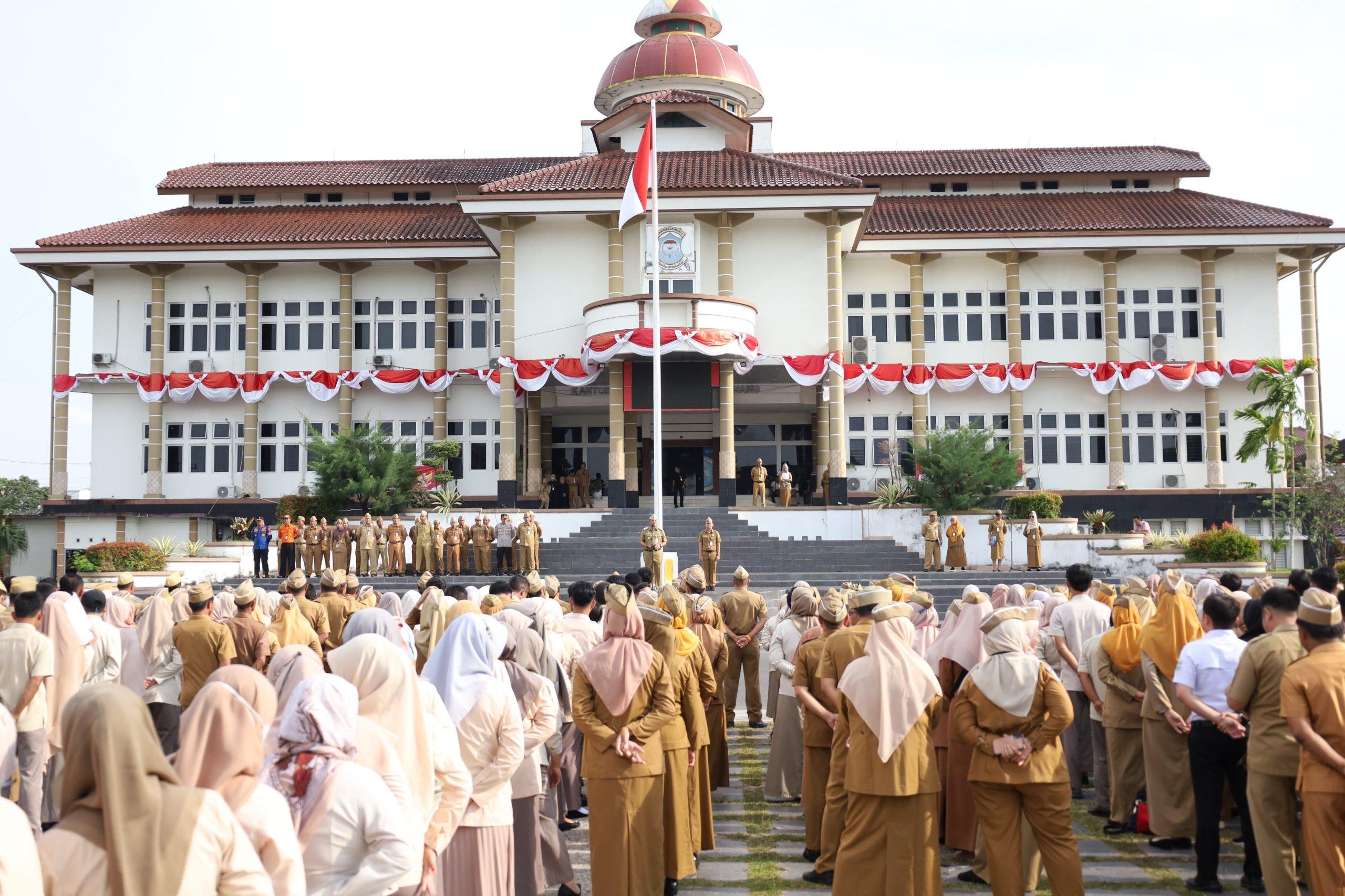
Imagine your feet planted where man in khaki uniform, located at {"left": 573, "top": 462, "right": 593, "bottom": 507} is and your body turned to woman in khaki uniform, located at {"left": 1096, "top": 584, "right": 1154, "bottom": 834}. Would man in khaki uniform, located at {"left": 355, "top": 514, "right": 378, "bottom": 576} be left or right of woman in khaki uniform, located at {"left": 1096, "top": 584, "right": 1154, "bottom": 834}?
right

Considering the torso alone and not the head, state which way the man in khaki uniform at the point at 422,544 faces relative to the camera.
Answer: toward the camera

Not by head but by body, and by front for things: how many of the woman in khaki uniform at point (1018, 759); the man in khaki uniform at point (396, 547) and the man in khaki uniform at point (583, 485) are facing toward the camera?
2

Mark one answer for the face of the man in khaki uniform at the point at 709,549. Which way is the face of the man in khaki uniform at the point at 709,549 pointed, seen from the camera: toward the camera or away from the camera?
toward the camera

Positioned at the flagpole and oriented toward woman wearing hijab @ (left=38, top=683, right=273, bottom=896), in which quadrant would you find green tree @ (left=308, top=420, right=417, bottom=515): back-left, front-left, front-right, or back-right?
back-right

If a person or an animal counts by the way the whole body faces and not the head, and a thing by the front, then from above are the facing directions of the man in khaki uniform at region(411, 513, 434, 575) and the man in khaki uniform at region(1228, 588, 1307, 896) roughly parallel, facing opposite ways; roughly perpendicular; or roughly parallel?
roughly parallel, facing opposite ways

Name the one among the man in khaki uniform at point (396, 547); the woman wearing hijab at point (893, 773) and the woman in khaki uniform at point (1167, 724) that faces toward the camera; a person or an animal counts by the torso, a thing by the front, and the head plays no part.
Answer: the man in khaki uniform

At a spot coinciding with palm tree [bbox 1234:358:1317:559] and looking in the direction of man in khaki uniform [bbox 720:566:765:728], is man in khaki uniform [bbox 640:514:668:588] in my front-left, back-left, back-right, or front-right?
front-right

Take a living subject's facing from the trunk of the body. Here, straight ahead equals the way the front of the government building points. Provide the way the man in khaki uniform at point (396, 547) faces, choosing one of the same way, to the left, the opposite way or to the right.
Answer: the same way

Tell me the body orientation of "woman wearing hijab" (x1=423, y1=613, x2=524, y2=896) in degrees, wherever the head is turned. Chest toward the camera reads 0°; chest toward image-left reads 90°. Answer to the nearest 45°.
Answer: approximately 225°

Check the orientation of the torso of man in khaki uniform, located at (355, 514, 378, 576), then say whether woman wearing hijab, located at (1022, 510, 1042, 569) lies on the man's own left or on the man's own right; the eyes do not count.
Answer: on the man's own left

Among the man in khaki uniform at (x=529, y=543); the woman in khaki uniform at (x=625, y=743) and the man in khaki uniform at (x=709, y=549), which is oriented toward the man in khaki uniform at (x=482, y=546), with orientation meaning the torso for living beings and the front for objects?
the woman in khaki uniform

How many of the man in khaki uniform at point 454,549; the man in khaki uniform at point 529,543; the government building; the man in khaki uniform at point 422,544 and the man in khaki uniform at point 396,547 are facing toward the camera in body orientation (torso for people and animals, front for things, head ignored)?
5

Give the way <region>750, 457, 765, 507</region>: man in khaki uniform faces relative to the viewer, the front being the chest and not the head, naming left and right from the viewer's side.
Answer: facing the viewer

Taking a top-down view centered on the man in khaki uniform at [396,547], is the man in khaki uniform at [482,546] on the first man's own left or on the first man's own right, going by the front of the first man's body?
on the first man's own left

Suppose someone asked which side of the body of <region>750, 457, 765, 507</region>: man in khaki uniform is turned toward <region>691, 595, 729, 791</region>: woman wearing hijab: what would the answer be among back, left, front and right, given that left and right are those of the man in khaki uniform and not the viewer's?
front

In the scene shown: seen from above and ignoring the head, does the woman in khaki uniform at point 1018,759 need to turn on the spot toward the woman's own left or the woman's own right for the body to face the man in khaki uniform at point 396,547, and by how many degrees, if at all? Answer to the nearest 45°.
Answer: approximately 45° to the woman's own left

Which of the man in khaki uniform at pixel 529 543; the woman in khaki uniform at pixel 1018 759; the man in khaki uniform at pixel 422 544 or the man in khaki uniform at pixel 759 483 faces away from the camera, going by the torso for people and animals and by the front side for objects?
the woman in khaki uniform

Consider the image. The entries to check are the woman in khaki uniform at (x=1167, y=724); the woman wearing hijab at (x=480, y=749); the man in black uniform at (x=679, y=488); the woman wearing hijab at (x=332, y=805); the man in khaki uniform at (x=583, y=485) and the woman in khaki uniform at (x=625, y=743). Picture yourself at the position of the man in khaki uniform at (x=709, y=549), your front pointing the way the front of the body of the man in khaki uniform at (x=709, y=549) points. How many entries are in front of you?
4

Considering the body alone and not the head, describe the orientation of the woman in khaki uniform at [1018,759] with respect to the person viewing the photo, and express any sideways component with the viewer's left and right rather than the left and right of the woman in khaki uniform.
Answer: facing away from the viewer

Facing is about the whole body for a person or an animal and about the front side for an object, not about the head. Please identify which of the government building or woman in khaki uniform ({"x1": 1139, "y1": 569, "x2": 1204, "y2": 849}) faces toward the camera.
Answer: the government building

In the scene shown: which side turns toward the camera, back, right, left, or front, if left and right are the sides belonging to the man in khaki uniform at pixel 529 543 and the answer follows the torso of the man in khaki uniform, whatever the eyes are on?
front
